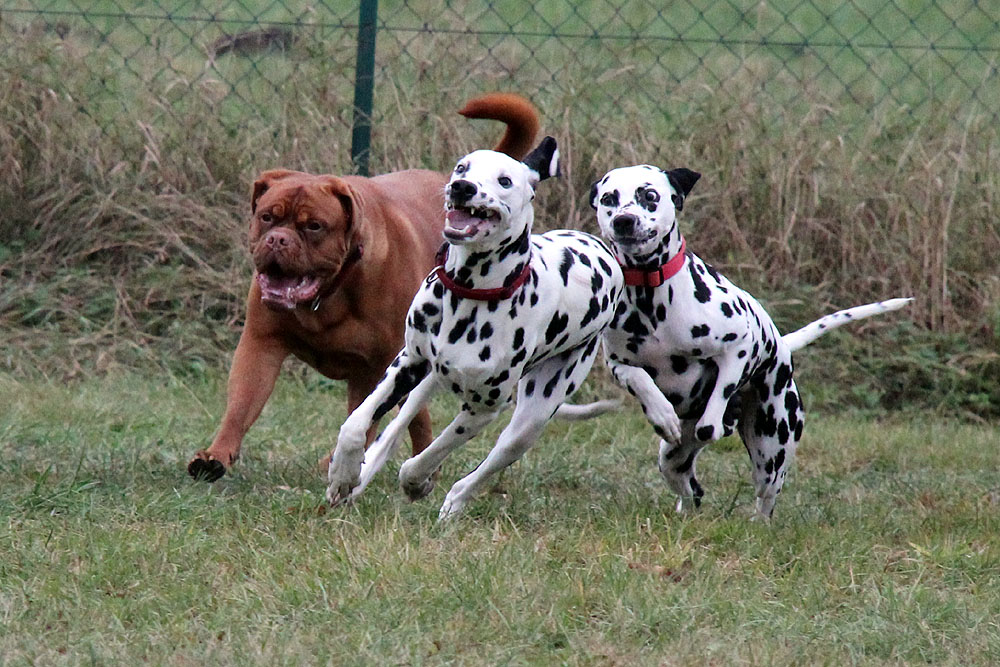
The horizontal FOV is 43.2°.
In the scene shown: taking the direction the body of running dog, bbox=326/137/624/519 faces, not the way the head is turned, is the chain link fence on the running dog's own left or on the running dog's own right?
on the running dog's own right

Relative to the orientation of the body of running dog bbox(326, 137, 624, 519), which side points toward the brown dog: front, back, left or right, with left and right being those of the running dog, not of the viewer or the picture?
right

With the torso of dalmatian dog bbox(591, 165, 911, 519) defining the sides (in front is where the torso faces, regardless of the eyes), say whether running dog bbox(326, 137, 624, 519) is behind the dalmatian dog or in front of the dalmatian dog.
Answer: in front

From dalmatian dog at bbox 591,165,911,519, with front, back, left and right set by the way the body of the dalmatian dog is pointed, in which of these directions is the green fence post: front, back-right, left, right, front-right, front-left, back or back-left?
right

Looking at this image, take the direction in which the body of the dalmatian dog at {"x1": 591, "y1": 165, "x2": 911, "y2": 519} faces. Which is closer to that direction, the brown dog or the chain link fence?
the brown dog

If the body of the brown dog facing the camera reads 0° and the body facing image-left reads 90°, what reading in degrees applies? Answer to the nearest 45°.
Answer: approximately 45°

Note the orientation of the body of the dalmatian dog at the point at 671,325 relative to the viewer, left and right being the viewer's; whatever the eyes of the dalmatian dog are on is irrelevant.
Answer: facing the viewer and to the left of the viewer

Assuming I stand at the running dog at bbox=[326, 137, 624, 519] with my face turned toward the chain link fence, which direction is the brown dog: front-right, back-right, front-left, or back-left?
front-left

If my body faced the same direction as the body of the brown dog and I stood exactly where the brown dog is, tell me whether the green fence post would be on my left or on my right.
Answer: on my right
